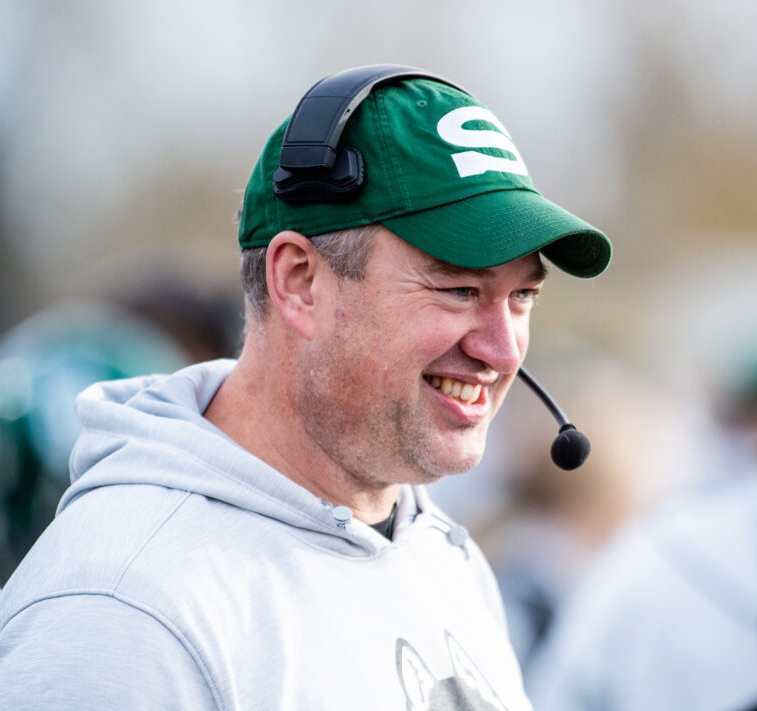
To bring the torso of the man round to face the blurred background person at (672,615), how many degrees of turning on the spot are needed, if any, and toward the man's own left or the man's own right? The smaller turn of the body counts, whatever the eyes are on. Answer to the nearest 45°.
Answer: approximately 90° to the man's own left

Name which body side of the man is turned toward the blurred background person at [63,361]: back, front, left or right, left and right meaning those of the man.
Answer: back

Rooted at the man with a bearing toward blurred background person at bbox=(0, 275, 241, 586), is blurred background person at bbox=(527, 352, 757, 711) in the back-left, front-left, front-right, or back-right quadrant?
front-right

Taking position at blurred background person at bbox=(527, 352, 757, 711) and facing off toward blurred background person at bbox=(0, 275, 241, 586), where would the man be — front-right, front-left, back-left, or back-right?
front-left

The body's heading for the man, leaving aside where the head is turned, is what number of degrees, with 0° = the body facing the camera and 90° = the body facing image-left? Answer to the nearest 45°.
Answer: approximately 315°
